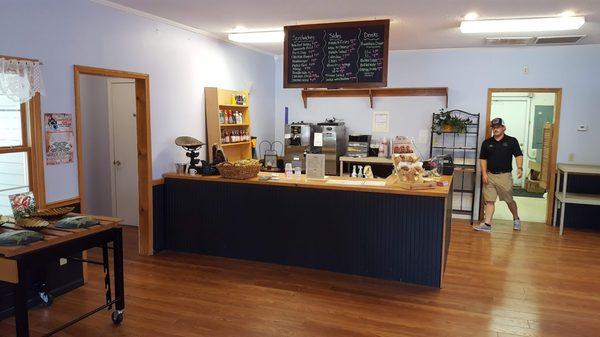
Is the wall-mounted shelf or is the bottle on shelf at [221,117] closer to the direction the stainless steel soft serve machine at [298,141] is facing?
the bottle on shelf

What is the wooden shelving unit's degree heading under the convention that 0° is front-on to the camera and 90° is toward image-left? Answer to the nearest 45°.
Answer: approximately 315°

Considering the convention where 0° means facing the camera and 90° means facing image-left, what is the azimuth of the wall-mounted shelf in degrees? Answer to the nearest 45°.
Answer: approximately 0°

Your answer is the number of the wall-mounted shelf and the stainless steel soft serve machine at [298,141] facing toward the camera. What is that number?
2
